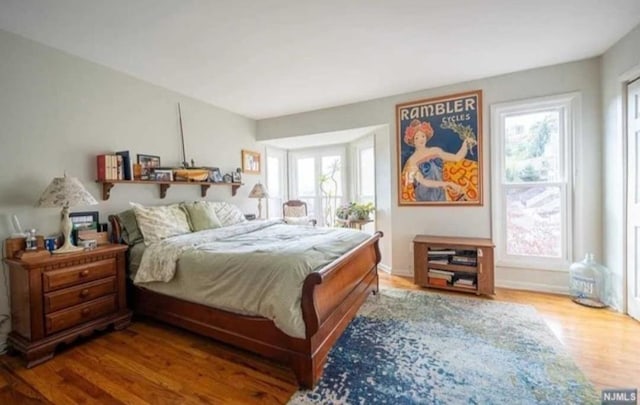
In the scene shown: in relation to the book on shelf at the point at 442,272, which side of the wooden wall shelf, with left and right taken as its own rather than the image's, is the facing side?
front

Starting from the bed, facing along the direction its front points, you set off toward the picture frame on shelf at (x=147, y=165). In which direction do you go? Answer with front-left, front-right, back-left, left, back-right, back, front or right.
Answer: back

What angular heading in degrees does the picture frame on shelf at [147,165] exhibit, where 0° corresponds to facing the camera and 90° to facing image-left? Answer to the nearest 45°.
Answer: approximately 315°

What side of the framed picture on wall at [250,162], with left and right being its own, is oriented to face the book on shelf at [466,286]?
front

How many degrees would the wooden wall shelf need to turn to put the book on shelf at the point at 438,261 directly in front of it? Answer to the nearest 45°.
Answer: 0° — it already faces it

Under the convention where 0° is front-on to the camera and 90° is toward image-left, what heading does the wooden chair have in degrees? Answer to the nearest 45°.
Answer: approximately 0°

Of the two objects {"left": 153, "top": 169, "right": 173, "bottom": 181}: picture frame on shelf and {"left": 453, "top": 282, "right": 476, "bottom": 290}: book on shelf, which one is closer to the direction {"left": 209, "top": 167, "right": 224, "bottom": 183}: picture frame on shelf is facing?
the book on shelf

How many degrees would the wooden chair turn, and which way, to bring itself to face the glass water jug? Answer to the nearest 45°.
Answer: approximately 45° to its left

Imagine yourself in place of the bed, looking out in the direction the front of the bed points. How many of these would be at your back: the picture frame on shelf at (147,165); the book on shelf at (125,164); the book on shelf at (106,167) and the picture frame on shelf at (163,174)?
4

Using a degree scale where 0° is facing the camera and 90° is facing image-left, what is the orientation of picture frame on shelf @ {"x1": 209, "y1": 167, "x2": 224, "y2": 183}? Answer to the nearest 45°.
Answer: approximately 315°
